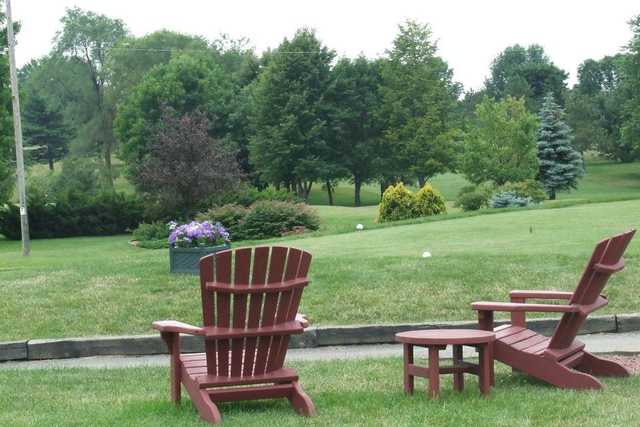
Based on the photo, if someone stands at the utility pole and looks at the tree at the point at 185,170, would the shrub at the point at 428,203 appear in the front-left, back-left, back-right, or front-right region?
front-right

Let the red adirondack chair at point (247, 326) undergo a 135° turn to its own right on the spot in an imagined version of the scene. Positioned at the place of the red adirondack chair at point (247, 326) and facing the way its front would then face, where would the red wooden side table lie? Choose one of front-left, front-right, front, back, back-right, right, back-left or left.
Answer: front

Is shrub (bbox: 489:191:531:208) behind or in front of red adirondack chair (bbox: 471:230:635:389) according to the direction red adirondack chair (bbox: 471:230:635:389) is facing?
in front

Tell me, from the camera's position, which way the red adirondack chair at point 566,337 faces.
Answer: facing away from the viewer and to the left of the viewer

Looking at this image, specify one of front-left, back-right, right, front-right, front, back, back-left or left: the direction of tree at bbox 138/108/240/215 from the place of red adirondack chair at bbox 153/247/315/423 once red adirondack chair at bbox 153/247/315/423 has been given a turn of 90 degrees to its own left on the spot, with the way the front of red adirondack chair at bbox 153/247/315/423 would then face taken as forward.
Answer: back-right

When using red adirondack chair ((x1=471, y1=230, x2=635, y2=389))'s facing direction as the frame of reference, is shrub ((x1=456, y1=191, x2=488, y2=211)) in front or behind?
in front

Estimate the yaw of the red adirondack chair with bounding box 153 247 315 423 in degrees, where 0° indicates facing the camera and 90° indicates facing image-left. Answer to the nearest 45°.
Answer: approximately 135°

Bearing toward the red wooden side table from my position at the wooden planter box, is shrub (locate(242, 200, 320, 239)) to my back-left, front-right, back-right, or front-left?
back-left

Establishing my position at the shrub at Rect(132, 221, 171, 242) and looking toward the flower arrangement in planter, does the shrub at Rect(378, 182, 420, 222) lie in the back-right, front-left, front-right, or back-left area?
back-left

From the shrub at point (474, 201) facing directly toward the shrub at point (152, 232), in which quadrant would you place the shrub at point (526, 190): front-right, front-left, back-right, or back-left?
back-right

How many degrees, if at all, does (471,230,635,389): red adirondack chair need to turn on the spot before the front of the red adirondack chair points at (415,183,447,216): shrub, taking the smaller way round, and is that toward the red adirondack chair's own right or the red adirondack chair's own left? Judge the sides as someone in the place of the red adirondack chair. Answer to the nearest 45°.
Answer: approximately 45° to the red adirondack chair's own right

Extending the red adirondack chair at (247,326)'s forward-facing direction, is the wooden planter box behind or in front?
in front

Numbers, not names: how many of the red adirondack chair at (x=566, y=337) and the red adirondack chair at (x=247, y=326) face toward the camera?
0
